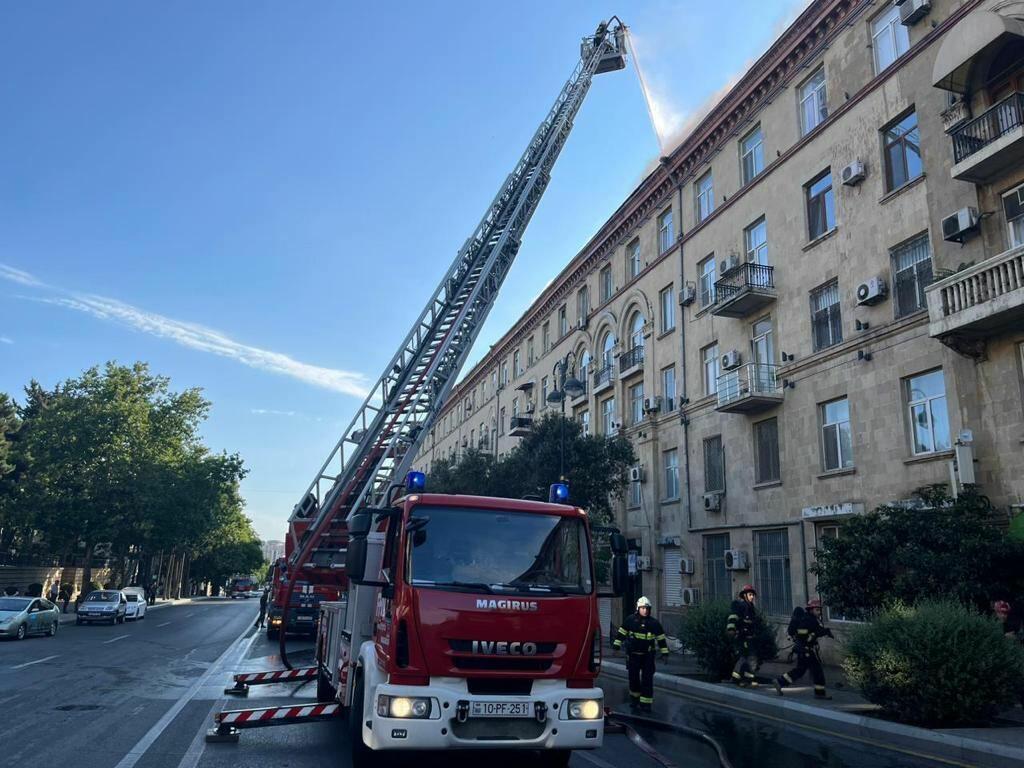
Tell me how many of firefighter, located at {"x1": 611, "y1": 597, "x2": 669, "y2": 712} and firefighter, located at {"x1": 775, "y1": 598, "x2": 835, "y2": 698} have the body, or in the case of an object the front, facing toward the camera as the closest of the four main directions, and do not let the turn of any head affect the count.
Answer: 1

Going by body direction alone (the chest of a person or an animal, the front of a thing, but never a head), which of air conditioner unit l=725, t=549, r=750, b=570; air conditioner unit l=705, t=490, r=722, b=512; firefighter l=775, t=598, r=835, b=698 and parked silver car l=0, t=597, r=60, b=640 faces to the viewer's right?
the firefighter

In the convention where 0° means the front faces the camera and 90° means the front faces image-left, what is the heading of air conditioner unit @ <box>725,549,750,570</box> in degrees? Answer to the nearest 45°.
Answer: approximately 45°

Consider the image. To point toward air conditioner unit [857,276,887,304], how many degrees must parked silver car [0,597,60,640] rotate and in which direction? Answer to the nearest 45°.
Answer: approximately 90° to its left

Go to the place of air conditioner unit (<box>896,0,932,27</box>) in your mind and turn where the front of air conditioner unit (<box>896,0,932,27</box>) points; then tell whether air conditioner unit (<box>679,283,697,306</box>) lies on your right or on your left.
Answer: on your right

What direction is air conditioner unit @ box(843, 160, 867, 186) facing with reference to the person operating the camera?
facing the viewer and to the left of the viewer

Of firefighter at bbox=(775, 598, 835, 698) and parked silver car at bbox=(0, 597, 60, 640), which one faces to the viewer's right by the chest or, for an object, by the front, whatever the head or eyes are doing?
the firefighter

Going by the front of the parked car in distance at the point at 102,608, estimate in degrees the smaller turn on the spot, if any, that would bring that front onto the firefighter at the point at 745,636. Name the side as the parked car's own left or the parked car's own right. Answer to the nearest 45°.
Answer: approximately 45° to the parked car's own left

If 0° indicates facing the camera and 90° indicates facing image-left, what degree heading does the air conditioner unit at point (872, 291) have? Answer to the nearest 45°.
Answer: approximately 45°

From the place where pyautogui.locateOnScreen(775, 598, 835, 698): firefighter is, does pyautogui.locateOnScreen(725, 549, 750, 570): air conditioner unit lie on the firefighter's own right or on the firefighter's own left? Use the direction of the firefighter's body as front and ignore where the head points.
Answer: on the firefighter's own left

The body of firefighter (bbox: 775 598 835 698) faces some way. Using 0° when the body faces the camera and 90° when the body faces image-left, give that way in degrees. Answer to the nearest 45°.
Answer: approximately 270°

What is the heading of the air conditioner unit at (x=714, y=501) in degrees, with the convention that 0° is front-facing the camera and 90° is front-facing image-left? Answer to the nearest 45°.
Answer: approximately 45°
